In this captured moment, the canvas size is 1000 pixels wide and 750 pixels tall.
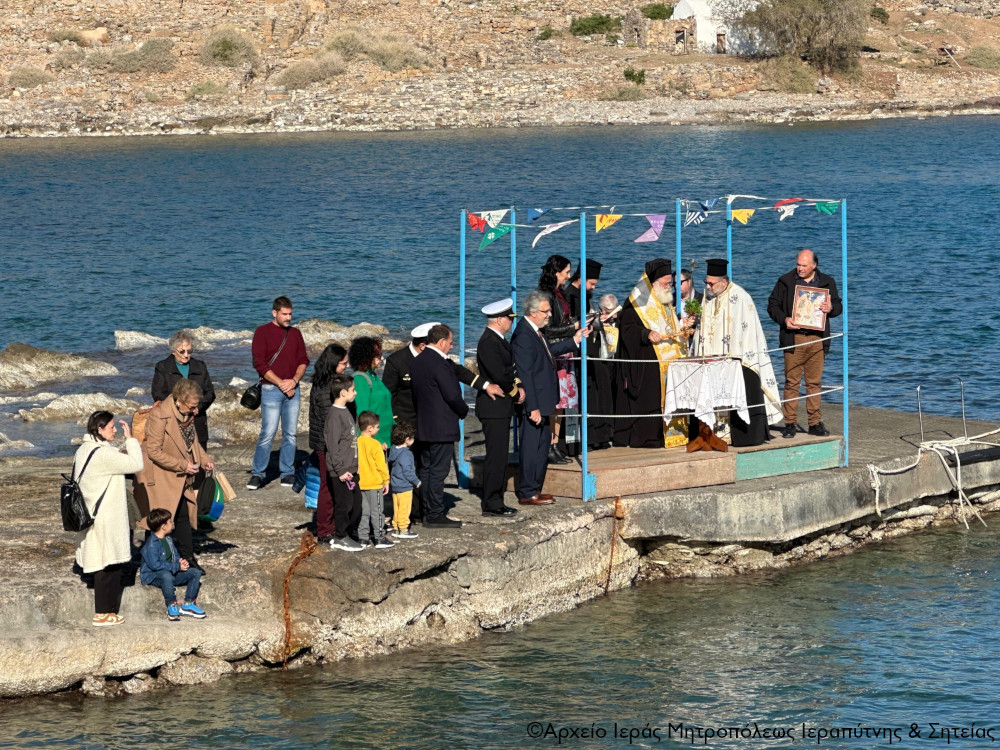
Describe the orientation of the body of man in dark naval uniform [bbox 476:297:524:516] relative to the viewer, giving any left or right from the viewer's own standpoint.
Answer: facing to the right of the viewer

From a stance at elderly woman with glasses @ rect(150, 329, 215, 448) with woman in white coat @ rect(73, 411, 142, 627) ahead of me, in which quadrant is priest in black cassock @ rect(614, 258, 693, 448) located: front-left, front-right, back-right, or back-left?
back-left

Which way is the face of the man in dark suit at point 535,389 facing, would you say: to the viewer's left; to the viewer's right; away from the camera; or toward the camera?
to the viewer's right

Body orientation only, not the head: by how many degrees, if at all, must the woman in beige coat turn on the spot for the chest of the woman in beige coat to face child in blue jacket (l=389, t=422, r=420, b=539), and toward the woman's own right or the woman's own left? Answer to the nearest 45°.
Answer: approximately 45° to the woman's own left

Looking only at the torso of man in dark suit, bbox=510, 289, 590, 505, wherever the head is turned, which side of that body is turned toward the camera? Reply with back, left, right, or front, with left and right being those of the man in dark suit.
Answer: right

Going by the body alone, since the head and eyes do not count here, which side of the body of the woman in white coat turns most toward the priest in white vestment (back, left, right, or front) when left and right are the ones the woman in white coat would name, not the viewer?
front

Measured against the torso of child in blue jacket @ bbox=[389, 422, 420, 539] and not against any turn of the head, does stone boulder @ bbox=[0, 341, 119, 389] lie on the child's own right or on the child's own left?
on the child's own left

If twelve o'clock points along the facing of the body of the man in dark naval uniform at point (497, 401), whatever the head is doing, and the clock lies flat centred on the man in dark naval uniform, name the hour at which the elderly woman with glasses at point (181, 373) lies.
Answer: The elderly woman with glasses is roughly at 6 o'clock from the man in dark naval uniform.

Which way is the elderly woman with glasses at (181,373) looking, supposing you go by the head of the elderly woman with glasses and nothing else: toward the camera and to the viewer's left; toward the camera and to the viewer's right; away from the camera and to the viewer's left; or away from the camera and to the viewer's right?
toward the camera and to the viewer's right

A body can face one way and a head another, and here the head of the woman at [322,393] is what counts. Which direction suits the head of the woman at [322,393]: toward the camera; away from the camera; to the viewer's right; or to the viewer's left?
to the viewer's right
